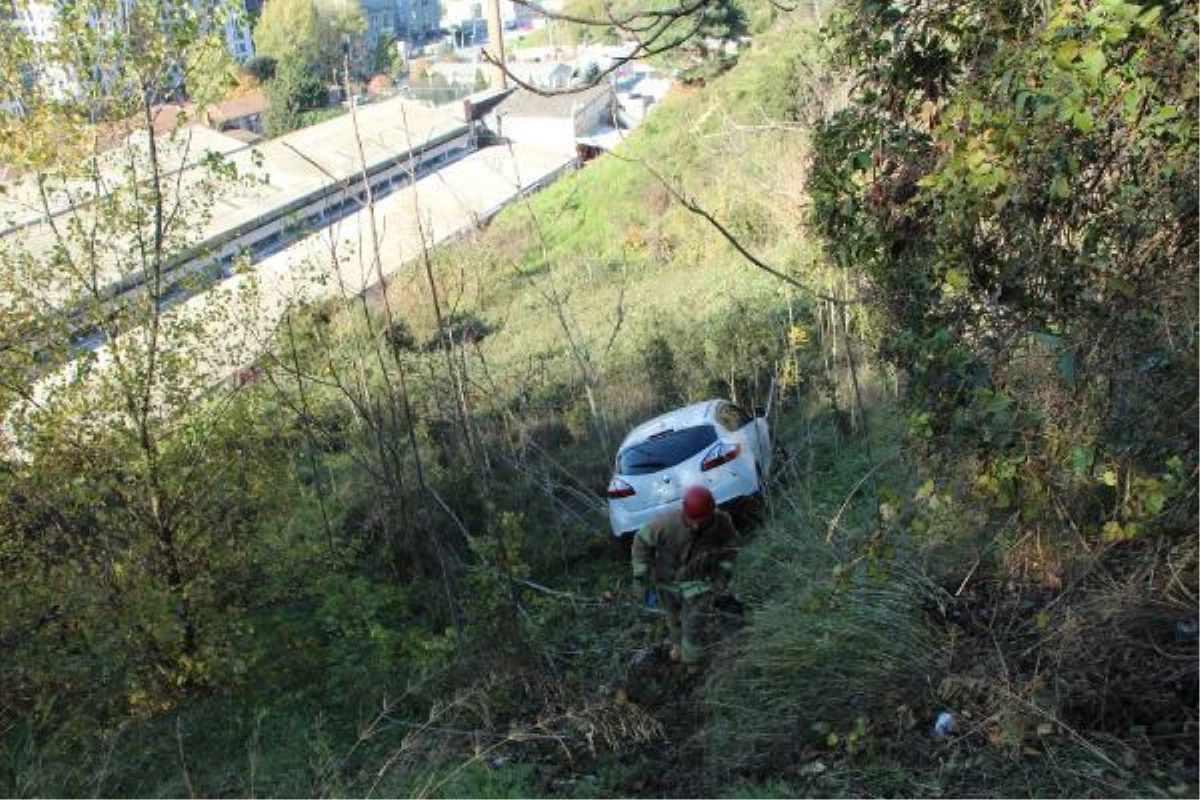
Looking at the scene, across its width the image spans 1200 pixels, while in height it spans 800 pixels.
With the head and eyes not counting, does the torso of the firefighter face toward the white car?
no

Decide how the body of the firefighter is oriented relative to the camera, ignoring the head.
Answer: toward the camera

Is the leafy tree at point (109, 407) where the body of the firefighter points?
no

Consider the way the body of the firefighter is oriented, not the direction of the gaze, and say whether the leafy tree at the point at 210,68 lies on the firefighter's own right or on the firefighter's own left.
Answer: on the firefighter's own right

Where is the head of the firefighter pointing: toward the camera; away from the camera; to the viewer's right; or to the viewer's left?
toward the camera
